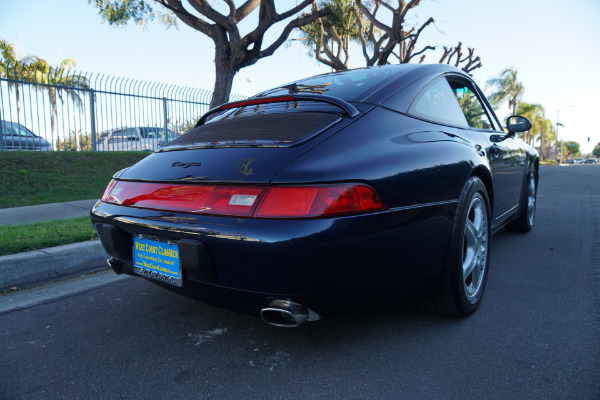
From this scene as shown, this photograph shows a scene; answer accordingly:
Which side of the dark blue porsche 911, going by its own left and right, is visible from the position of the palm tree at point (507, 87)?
front

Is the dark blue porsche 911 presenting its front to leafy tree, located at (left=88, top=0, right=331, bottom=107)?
no

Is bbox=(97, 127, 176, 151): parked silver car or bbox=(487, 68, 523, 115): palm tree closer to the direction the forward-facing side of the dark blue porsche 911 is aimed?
the palm tree

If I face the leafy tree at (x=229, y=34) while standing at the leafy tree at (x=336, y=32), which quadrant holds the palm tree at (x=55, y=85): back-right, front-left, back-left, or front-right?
front-right

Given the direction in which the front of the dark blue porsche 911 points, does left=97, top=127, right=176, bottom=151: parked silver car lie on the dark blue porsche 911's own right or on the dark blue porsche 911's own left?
on the dark blue porsche 911's own left

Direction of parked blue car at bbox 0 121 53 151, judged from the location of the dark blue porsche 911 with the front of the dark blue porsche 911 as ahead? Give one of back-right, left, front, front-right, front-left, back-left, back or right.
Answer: left

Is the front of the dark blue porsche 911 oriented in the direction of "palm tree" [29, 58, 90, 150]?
no

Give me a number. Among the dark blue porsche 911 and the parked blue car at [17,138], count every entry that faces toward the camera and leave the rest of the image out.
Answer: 0

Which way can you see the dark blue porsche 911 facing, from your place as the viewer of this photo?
facing away from the viewer and to the right of the viewer
